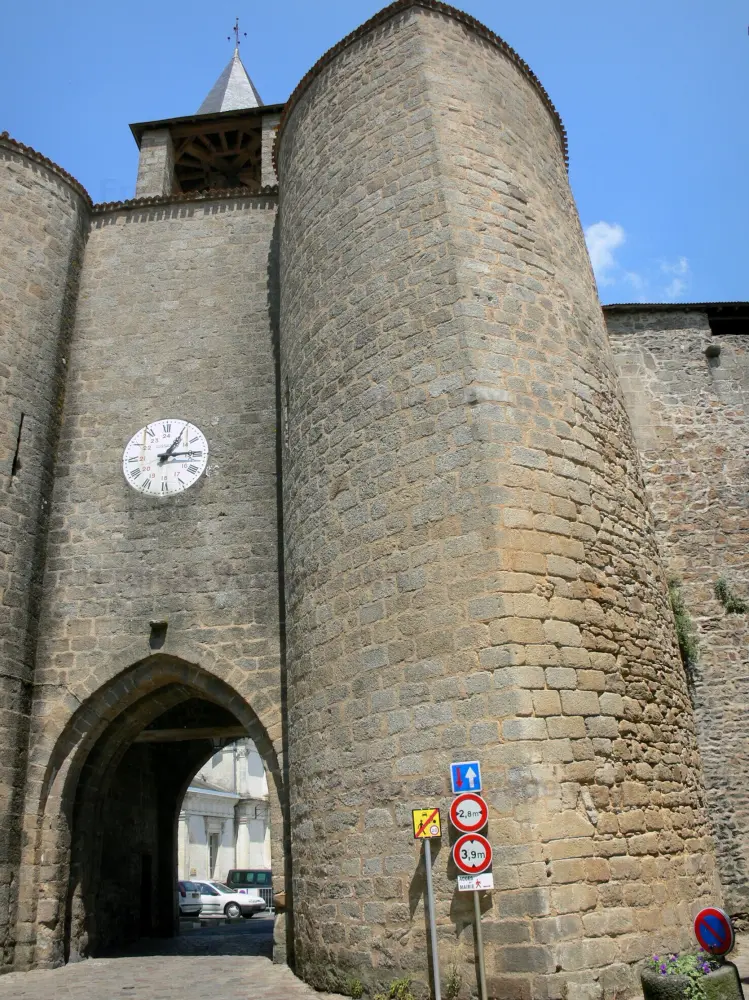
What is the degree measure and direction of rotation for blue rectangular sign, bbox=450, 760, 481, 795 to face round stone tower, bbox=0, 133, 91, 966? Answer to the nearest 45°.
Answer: approximately 135° to its right

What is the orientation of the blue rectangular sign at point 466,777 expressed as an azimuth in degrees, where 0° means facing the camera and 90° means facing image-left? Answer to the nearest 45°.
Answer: approximately 0°
